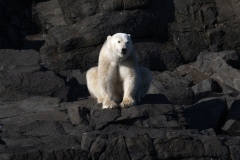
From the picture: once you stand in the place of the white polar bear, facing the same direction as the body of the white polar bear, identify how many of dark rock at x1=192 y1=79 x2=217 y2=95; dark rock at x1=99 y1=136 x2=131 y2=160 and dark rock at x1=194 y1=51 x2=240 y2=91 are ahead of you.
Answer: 1

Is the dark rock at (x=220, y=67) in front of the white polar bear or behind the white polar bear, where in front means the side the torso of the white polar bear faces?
behind

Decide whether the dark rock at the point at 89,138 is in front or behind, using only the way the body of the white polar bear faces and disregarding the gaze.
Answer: in front

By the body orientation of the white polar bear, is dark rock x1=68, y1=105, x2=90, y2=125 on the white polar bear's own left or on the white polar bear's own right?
on the white polar bear's own right

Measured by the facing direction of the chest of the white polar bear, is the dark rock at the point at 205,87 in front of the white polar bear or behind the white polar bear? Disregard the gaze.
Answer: behind

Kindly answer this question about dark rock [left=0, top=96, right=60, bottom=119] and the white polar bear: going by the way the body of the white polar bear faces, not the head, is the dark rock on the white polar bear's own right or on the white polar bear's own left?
on the white polar bear's own right

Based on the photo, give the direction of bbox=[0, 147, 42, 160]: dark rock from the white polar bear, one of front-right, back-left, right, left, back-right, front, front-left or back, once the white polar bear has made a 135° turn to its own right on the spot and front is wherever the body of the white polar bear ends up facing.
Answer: left

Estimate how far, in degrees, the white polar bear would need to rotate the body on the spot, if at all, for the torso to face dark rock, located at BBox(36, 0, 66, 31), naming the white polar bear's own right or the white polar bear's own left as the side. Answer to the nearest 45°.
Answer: approximately 180°

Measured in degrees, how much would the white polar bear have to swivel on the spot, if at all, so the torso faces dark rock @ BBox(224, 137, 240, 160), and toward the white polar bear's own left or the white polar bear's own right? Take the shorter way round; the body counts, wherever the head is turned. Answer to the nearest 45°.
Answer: approximately 45° to the white polar bear's own left

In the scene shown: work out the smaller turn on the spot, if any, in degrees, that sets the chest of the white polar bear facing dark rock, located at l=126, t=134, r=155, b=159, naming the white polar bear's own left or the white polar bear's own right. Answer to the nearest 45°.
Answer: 0° — it already faces it

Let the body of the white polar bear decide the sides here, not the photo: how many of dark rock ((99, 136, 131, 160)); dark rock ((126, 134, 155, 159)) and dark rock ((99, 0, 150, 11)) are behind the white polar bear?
1

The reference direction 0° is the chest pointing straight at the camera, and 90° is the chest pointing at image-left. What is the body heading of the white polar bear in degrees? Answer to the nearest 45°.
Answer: approximately 0°
